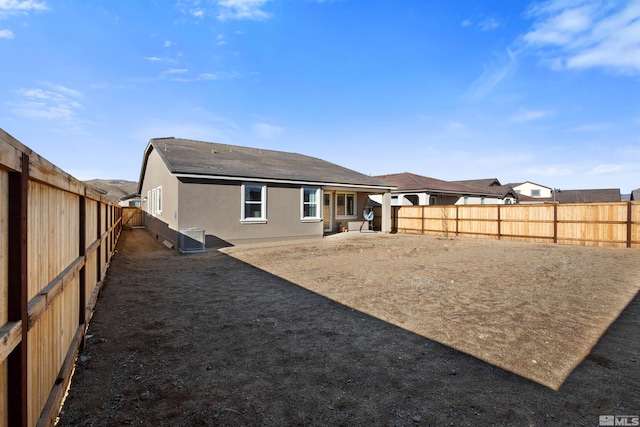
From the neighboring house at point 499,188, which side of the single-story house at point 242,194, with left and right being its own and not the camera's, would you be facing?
right

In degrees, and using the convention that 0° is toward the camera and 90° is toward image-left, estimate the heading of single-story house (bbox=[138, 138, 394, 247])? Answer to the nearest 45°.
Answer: approximately 135°

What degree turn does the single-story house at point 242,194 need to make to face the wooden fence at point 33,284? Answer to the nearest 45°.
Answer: approximately 135° to its left

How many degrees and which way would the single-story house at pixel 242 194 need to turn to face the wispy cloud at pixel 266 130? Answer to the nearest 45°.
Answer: approximately 45° to its right

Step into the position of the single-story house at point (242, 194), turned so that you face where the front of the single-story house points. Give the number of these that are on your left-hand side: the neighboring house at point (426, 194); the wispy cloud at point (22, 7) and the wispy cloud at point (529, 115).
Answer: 1
